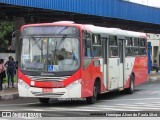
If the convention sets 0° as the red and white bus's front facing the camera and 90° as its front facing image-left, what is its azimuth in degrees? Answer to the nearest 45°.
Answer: approximately 45°
